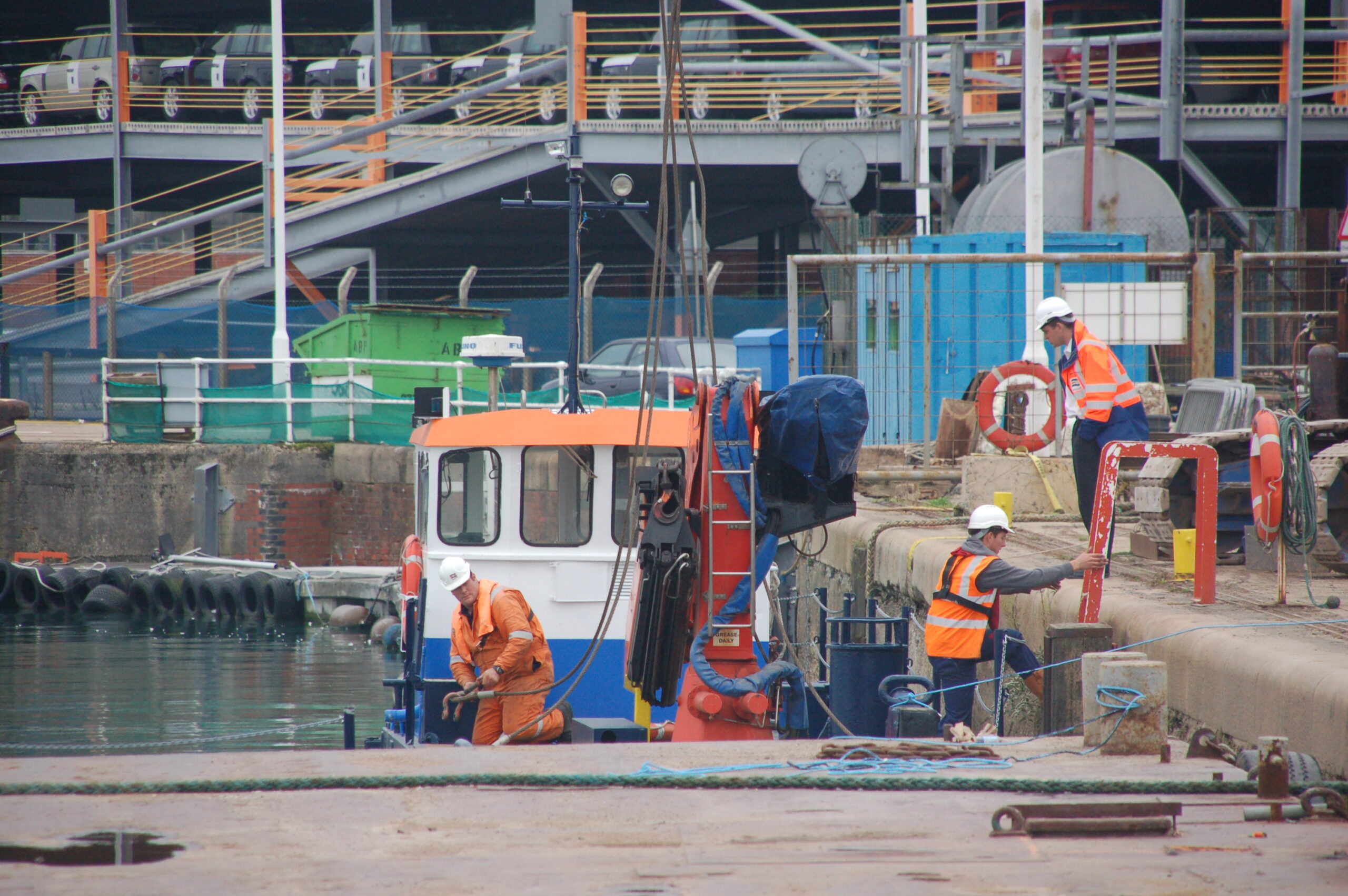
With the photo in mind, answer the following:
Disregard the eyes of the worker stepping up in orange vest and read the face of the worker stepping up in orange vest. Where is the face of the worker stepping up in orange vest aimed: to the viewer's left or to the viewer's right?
to the viewer's right

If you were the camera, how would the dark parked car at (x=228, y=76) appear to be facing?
facing away from the viewer and to the left of the viewer

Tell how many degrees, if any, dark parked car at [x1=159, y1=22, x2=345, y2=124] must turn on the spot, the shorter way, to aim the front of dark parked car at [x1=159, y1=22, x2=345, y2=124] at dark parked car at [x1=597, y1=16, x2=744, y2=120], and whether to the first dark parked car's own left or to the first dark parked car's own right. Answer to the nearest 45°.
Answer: approximately 180°

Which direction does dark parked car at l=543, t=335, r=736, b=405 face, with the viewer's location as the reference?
facing away from the viewer and to the left of the viewer

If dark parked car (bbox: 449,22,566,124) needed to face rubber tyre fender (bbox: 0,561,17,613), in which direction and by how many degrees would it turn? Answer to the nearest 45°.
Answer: approximately 90° to its left

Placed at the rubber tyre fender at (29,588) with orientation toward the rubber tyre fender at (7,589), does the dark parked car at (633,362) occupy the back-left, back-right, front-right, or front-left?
back-right

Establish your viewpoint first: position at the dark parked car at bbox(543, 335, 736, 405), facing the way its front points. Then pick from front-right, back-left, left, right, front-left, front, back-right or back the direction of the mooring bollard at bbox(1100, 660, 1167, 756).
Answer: back-left

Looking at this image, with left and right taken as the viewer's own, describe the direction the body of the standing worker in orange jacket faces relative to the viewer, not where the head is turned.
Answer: facing to the left of the viewer

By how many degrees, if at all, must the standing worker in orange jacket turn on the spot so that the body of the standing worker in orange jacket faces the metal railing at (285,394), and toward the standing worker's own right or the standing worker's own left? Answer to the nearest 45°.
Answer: approximately 45° to the standing worker's own right

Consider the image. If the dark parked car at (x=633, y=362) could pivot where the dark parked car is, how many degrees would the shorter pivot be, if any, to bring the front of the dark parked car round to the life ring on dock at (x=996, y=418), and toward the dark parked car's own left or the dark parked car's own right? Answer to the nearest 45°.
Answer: approximately 135° to the dark parked car's own left

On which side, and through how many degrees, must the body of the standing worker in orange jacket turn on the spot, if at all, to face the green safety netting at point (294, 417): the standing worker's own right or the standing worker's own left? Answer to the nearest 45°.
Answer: approximately 45° to the standing worker's own right
